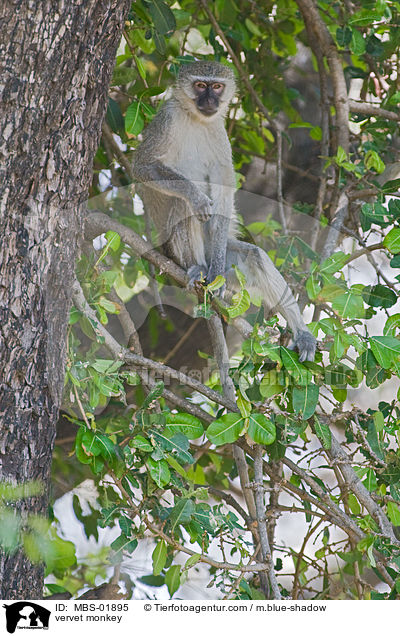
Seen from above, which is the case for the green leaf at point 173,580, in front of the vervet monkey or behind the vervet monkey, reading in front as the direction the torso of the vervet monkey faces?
in front

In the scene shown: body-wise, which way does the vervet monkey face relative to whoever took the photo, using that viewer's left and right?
facing the viewer and to the right of the viewer

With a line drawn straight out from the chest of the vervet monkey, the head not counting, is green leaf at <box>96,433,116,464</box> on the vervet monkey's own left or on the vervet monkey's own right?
on the vervet monkey's own right

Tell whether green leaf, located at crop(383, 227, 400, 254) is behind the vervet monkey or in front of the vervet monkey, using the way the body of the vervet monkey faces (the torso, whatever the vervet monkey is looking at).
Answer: in front

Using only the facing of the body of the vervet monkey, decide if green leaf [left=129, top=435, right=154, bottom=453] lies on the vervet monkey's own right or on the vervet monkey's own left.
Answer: on the vervet monkey's own right

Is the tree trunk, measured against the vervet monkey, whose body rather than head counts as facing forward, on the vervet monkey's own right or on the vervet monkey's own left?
on the vervet monkey's own right
